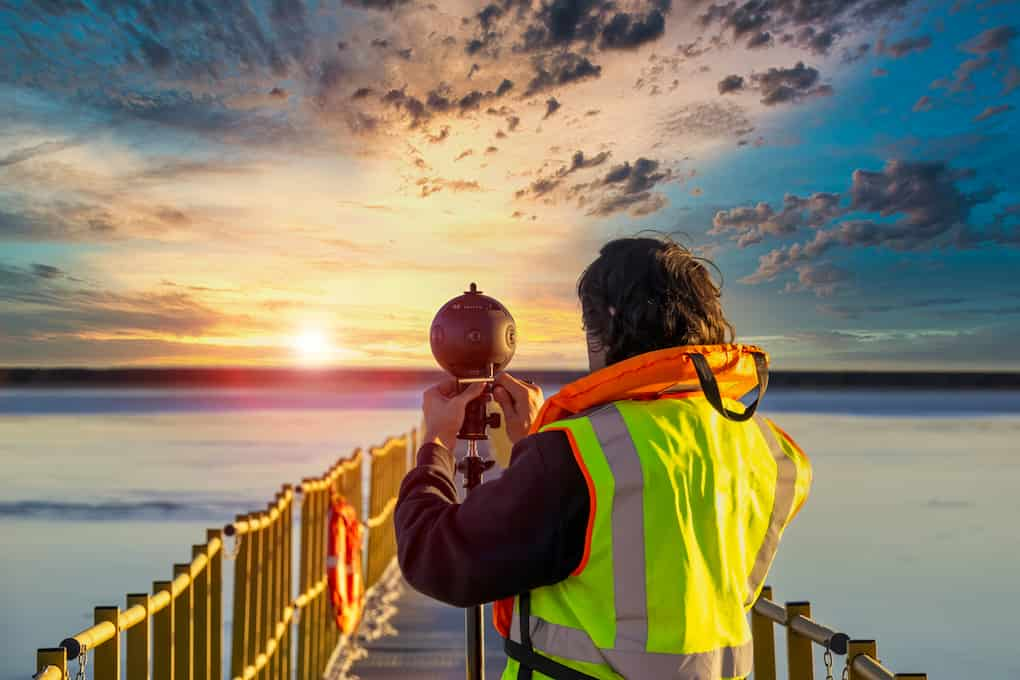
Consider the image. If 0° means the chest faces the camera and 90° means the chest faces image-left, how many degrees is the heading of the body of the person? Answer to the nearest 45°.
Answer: approximately 135°

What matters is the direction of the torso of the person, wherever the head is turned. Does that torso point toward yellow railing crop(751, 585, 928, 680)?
no

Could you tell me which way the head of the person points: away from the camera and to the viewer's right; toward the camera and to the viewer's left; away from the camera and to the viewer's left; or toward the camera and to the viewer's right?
away from the camera and to the viewer's left

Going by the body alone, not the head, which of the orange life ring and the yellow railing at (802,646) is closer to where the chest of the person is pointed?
the orange life ring
